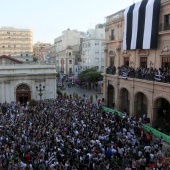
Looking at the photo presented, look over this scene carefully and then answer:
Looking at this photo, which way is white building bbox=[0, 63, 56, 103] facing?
toward the camera

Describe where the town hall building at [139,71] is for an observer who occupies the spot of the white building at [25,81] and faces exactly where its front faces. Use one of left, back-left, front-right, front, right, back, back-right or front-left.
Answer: front-left

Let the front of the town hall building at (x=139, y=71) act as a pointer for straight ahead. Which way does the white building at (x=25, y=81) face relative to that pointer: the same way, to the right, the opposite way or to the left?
to the left

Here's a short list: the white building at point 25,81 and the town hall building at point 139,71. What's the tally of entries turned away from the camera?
0

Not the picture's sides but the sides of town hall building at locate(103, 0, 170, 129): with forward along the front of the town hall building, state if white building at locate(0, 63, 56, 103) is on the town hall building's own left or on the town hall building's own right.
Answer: on the town hall building's own right
